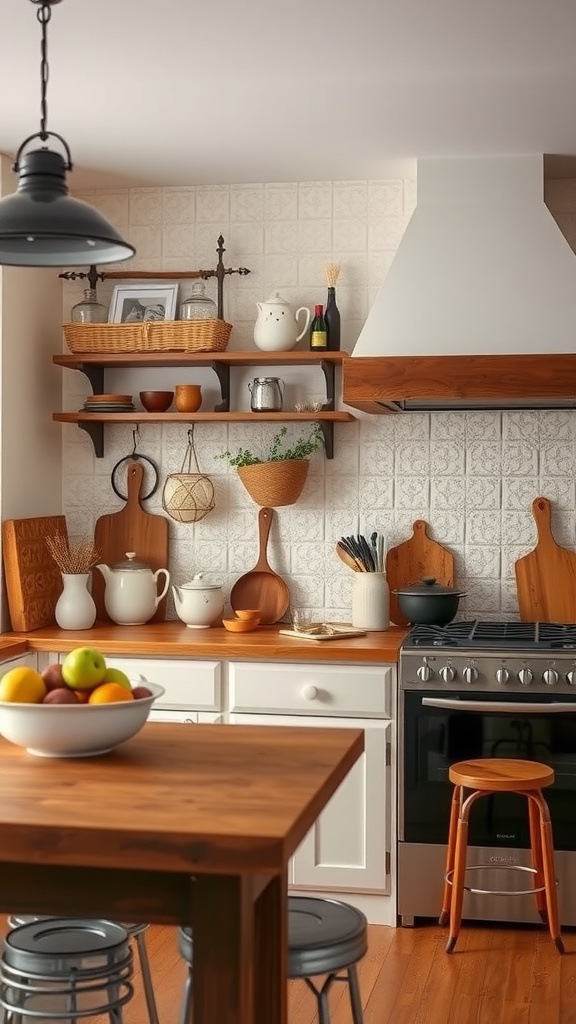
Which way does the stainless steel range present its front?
toward the camera

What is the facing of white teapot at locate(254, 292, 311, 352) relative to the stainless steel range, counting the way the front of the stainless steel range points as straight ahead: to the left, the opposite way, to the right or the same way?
to the right

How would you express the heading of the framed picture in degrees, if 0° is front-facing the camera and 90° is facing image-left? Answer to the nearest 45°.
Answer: approximately 0°

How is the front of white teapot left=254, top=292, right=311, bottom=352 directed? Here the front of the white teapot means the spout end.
to the viewer's left

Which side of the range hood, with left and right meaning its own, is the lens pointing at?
front

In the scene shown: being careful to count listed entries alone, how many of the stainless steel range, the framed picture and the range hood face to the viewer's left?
0

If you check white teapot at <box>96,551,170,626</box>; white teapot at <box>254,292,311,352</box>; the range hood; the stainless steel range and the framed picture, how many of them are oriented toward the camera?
3

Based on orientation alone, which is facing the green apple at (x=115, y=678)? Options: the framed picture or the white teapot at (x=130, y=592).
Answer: the framed picture

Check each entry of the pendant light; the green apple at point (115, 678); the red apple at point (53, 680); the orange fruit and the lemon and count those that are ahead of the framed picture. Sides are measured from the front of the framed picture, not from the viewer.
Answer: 5

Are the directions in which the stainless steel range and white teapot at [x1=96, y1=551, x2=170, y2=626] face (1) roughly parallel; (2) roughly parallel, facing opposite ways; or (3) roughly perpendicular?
roughly perpendicular

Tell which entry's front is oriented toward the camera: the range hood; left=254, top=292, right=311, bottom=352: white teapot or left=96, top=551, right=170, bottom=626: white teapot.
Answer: the range hood
